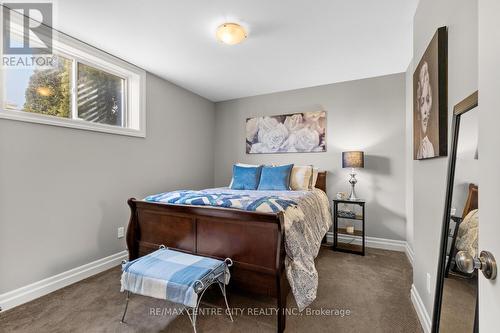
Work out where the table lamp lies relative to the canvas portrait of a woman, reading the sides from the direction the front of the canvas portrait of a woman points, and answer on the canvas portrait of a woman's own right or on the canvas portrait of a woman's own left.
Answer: on the canvas portrait of a woman's own right

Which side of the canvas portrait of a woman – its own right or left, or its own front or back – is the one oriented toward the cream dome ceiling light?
front

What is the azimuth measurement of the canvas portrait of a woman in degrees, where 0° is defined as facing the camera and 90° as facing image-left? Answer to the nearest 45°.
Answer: approximately 90°

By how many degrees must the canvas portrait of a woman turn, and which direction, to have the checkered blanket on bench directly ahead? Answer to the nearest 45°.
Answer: approximately 45° to its left

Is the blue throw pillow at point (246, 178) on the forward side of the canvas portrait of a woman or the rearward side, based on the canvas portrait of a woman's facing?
on the forward side

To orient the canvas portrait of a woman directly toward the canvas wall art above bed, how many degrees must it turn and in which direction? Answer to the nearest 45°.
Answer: approximately 45° to its right

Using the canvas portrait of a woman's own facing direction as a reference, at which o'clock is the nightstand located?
The nightstand is roughly at 2 o'clock from the canvas portrait of a woman.
